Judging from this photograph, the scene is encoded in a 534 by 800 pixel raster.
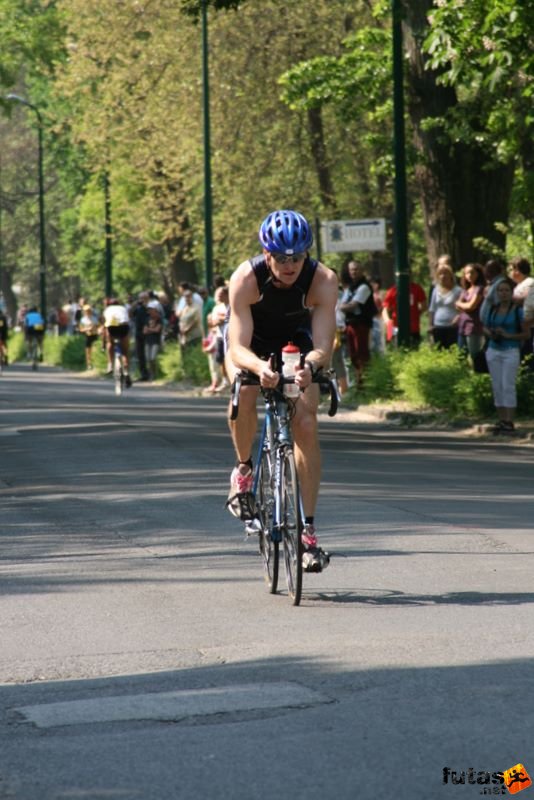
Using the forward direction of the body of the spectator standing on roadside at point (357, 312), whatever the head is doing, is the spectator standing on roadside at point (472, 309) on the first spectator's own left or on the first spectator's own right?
on the first spectator's own left

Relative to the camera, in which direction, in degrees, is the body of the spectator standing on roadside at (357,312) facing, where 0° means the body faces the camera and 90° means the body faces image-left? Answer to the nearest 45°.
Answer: approximately 45°

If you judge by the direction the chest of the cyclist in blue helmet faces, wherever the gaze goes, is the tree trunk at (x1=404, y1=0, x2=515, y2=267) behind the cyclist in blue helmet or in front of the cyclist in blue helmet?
behind

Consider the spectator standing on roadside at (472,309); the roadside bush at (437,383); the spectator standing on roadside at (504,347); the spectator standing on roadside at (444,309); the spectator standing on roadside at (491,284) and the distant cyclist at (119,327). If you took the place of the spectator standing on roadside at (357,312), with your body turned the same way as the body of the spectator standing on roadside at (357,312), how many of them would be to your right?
1

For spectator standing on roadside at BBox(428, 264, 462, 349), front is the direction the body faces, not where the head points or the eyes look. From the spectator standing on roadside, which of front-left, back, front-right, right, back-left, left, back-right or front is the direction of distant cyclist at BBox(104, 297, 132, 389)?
right

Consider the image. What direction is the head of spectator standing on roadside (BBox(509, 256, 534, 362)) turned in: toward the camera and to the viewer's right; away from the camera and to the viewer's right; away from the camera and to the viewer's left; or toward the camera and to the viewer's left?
toward the camera and to the viewer's left

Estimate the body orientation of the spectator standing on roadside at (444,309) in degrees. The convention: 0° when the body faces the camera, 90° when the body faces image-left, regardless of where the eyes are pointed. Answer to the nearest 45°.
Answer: approximately 45°

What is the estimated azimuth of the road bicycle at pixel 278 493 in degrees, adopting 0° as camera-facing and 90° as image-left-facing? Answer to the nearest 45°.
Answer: approximately 0°

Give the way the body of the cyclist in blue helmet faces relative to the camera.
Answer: toward the camera

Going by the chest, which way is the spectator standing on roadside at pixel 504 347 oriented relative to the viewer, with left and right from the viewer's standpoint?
facing the viewer and to the left of the viewer

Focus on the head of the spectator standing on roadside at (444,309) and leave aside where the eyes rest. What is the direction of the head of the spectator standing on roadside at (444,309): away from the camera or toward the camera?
toward the camera

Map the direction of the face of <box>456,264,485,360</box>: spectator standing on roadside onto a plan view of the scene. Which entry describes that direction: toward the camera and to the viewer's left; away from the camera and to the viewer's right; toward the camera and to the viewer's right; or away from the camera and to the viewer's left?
toward the camera and to the viewer's left
